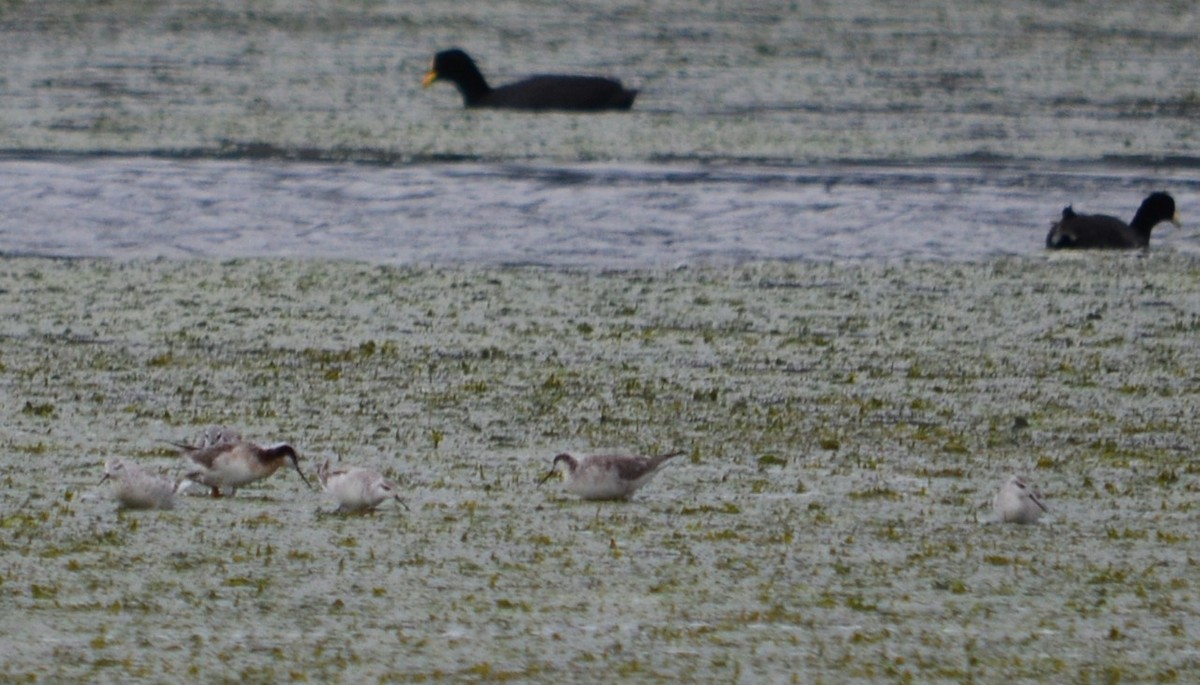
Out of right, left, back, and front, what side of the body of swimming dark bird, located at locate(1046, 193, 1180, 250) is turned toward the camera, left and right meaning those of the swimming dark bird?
right

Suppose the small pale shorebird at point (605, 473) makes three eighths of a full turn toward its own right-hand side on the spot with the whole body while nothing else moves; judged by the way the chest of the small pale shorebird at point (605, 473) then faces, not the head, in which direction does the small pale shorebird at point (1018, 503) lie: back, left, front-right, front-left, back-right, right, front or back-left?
front-right

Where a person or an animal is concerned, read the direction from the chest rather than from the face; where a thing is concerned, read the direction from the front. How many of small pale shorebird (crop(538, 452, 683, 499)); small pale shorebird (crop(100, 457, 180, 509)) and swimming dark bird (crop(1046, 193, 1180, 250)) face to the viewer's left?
2

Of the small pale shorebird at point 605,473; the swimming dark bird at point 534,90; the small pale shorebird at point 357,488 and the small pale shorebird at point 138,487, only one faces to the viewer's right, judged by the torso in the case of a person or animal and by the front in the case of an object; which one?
the small pale shorebird at point 357,488

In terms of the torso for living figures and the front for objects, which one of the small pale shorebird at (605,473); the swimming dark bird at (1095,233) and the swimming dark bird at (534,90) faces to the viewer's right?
the swimming dark bird at (1095,233)

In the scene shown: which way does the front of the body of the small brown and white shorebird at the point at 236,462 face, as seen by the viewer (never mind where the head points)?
to the viewer's right

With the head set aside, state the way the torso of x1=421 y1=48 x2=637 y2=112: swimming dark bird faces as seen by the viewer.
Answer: to the viewer's left

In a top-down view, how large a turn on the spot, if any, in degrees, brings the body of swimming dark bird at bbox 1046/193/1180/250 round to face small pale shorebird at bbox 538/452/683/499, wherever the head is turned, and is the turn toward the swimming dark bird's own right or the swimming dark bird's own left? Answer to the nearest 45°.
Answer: approximately 90° to the swimming dark bird's own right

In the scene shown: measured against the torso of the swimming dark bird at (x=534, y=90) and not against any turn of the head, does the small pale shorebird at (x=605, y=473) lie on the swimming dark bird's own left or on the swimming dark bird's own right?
on the swimming dark bird's own left

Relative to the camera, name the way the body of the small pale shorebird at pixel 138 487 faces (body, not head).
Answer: to the viewer's left

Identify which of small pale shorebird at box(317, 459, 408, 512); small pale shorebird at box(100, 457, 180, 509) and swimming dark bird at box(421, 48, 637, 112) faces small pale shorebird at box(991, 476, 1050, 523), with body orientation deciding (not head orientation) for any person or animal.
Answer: small pale shorebird at box(317, 459, 408, 512)

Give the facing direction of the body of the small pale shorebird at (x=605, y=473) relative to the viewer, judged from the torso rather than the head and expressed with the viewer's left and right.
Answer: facing to the left of the viewer

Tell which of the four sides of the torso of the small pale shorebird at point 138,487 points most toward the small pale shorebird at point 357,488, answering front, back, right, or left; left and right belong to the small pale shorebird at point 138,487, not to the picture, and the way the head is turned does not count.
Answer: back

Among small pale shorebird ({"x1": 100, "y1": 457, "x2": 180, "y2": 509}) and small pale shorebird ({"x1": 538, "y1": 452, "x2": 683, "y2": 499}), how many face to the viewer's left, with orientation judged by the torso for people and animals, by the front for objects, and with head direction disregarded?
2

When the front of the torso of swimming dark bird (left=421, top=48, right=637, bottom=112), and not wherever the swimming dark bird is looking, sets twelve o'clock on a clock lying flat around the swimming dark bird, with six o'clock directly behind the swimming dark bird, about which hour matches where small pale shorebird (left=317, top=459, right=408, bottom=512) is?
The small pale shorebird is roughly at 9 o'clock from the swimming dark bird.
